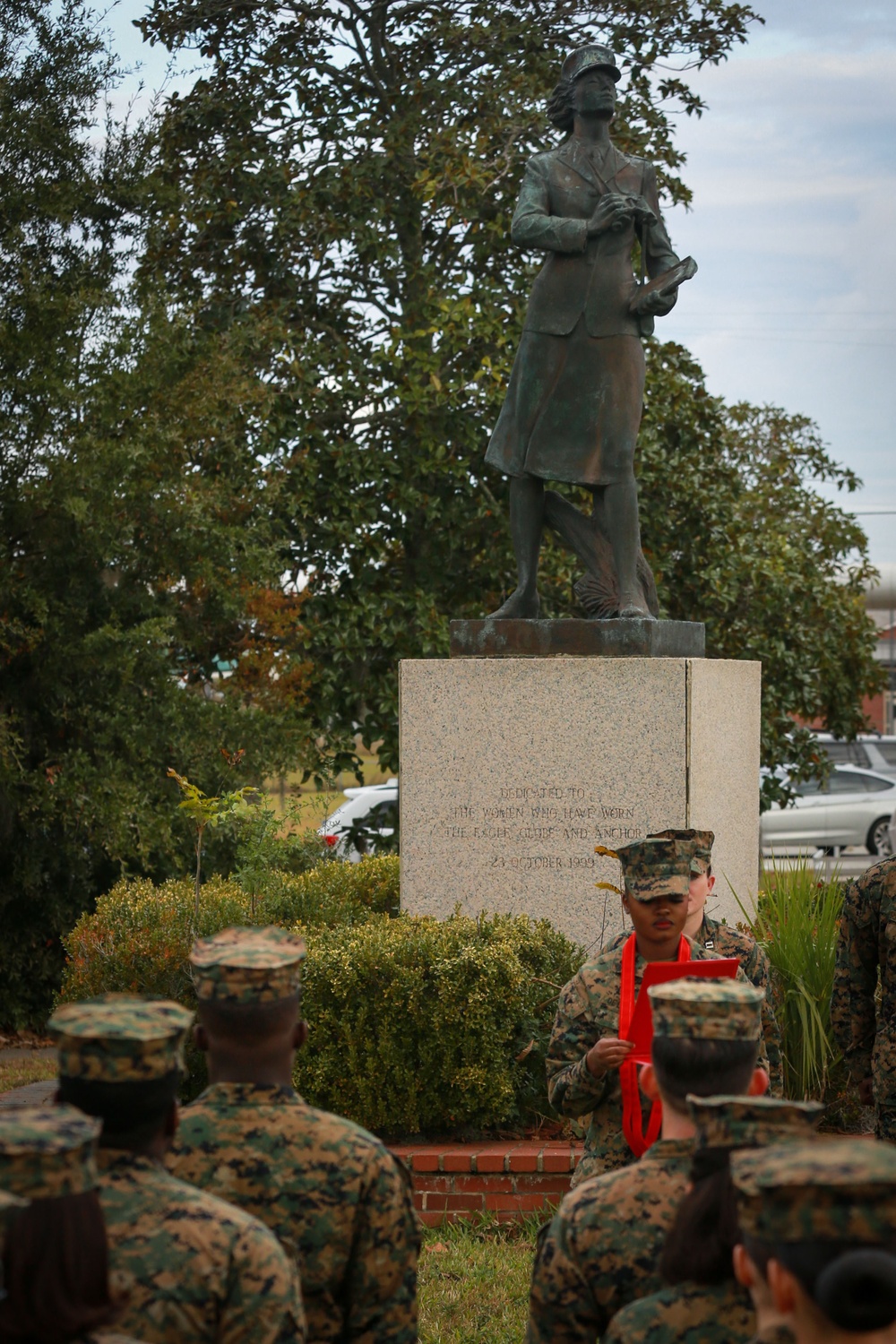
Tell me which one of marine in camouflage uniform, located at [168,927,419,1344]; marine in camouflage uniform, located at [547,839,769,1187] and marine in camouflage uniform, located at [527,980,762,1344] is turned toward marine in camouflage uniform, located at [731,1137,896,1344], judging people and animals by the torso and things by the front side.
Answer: marine in camouflage uniform, located at [547,839,769,1187]

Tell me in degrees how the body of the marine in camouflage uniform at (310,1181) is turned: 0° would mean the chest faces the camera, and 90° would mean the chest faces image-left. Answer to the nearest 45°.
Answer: approximately 180°

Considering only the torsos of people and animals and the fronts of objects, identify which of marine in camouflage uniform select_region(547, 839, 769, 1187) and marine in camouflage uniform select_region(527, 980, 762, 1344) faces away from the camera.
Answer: marine in camouflage uniform select_region(527, 980, 762, 1344)

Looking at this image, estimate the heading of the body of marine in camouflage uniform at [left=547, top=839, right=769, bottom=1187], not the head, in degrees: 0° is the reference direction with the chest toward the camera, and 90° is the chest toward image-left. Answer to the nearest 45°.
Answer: approximately 0°

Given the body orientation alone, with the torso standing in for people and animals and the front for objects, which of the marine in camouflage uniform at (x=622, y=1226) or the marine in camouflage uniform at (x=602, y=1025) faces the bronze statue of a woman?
the marine in camouflage uniform at (x=622, y=1226)

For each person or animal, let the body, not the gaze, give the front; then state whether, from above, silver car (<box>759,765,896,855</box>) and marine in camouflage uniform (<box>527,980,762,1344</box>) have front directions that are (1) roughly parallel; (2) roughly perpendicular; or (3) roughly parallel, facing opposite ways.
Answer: roughly perpendicular

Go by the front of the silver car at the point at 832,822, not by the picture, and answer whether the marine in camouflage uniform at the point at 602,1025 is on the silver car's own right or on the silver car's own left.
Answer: on the silver car's own left

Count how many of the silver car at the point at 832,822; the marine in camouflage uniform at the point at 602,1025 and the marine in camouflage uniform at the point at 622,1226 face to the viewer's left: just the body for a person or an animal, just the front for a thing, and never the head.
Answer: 1

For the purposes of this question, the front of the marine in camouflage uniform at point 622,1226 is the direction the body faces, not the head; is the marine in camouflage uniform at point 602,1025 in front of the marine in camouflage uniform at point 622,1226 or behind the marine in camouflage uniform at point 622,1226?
in front

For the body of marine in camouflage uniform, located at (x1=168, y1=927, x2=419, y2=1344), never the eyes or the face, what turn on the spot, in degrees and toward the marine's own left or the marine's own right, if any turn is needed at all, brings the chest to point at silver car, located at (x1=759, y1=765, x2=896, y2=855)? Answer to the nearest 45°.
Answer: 0° — they already face it
